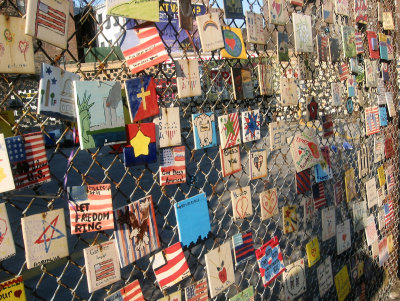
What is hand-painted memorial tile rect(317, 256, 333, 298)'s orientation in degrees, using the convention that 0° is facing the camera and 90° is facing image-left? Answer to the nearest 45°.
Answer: approximately 315°

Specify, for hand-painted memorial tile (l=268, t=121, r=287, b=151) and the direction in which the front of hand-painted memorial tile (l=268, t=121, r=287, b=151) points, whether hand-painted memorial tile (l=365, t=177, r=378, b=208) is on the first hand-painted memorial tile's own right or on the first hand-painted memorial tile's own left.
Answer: on the first hand-painted memorial tile's own left

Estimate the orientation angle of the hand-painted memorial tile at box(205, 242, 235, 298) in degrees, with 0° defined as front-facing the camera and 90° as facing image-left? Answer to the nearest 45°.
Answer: approximately 315°

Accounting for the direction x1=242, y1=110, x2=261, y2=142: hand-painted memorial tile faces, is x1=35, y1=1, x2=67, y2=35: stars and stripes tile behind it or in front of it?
in front
